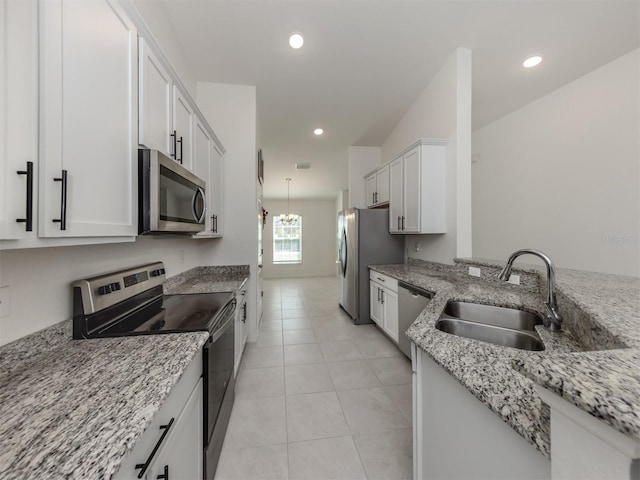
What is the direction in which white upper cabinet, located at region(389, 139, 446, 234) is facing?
to the viewer's left

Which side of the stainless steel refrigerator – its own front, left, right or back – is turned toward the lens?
left

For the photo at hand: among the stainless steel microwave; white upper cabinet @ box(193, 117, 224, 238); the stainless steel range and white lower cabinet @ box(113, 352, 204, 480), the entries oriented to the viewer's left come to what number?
0

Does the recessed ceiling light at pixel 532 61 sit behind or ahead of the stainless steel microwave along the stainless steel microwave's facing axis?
ahead

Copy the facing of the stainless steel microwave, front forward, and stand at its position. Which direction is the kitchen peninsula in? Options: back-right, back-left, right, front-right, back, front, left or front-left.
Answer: front

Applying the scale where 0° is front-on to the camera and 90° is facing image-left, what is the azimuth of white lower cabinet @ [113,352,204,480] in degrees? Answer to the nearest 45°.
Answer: approximately 270°

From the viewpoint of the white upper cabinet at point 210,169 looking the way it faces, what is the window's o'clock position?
The window is roughly at 10 o'clock from the white upper cabinet.

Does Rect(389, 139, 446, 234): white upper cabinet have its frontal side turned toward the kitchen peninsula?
no

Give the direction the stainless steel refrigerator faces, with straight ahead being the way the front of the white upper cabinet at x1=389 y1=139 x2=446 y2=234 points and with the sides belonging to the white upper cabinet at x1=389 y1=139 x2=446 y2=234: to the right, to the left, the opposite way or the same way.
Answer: the same way

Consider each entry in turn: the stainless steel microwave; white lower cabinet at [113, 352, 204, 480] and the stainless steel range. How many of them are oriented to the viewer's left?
0

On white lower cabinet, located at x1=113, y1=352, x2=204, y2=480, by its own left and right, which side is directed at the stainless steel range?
left

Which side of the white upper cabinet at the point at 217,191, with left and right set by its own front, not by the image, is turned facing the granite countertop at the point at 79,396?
right

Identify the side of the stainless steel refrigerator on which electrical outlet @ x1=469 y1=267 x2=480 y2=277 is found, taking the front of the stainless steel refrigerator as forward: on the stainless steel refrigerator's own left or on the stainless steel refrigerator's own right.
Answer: on the stainless steel refrigerator's own left

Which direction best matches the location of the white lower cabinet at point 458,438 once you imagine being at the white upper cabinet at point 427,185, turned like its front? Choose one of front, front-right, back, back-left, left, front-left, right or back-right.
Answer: left

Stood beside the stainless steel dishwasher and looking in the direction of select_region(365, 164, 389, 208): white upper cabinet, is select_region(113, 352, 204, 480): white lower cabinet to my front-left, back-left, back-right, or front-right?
back-left

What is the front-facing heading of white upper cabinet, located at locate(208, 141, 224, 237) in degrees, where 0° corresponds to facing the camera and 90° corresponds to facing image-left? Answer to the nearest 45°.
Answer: approximately 270°

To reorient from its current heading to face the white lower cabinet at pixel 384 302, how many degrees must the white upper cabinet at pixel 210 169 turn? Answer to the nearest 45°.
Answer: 0° — it already faces it

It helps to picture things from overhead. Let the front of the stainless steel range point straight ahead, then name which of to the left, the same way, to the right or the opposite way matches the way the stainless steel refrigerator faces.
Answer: the opposite way

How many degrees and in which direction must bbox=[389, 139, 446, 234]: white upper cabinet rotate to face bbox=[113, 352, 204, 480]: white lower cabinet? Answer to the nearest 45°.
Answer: approximately 90° to its left
